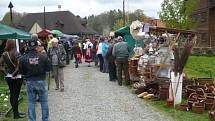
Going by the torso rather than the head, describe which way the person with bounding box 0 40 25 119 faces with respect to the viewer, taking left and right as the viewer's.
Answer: facing away from the viewer and to the right of the viewer

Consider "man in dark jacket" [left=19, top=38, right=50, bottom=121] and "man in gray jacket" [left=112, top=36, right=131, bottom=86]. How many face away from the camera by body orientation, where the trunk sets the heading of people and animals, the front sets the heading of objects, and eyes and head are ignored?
2

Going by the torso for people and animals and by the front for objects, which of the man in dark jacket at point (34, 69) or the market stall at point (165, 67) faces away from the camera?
the man in dark jacket

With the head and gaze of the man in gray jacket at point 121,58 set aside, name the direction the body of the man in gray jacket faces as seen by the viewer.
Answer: away from the camera

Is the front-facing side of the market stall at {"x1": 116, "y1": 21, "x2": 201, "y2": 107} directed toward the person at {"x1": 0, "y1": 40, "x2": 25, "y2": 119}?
yes

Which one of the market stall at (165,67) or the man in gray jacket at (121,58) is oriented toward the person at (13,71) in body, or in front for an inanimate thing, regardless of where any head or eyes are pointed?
the market stall

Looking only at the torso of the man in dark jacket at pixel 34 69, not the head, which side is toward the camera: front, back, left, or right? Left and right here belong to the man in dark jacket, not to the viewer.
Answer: back
